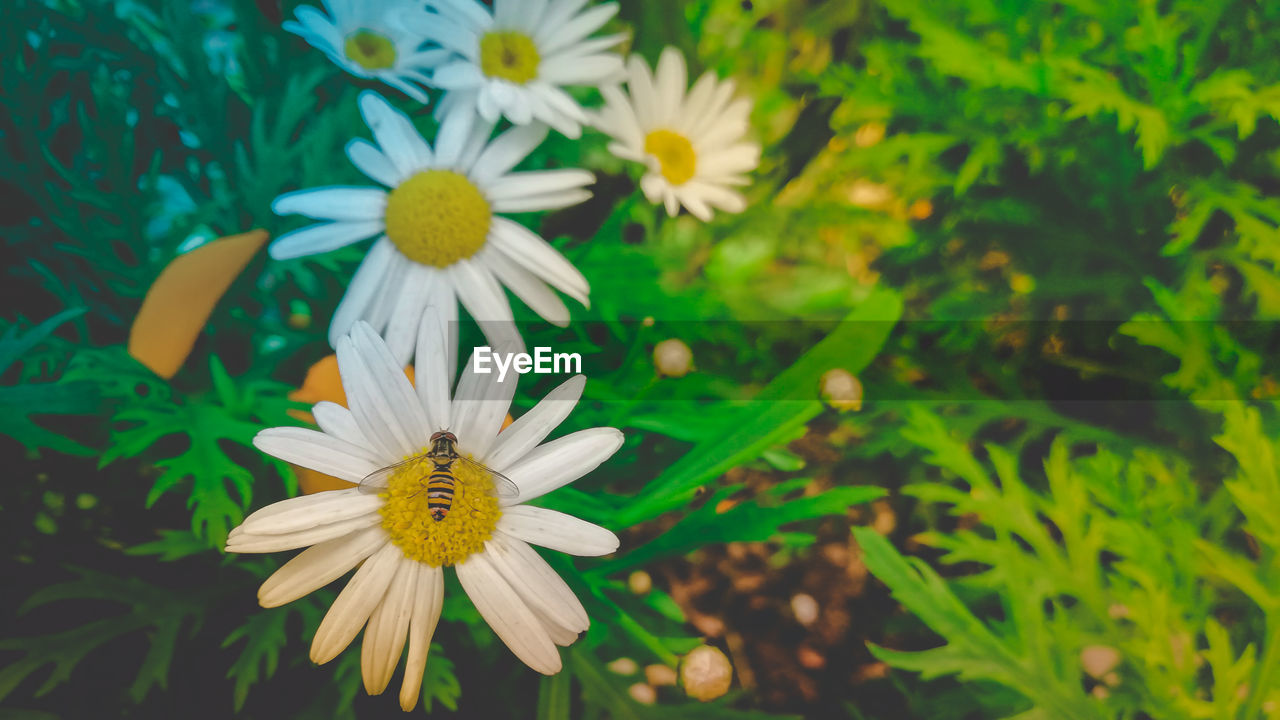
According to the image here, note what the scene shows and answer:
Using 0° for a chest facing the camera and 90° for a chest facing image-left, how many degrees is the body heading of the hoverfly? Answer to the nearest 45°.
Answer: approximately 180°
